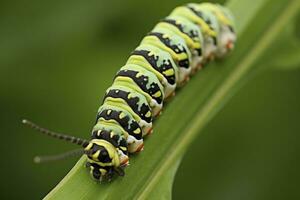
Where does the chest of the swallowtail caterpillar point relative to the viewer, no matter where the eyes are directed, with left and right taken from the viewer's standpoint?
facing the viewer and to the left of the viewer
